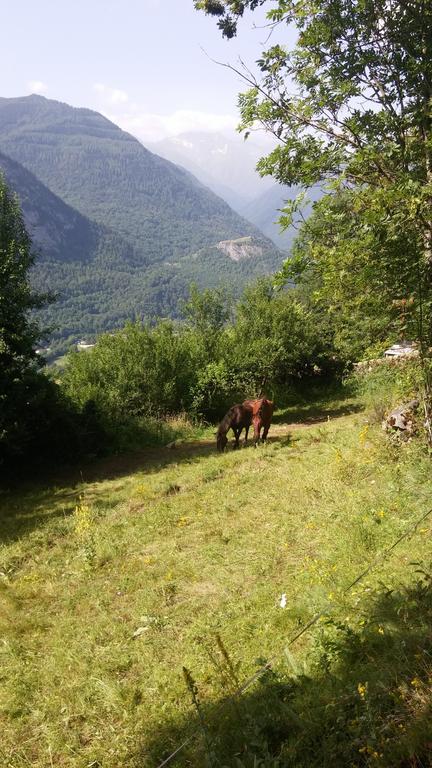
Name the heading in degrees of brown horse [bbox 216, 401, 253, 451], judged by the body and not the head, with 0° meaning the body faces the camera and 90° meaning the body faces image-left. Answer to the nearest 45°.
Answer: approximately 45°

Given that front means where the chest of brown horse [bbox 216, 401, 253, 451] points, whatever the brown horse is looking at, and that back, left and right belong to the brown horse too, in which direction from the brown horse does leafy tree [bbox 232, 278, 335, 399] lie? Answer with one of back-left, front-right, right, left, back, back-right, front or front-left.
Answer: back-right

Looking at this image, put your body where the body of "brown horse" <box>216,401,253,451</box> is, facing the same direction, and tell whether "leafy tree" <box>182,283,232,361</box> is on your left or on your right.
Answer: on your right

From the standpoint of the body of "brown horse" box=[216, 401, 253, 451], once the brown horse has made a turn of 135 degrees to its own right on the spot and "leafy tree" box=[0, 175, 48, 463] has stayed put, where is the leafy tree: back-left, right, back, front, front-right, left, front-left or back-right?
left

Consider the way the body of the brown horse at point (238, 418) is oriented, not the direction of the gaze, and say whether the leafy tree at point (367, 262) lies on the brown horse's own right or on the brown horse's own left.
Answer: on the brown horse's own left

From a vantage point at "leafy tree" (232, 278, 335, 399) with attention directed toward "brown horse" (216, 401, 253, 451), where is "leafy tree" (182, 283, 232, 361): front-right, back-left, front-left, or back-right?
back-right

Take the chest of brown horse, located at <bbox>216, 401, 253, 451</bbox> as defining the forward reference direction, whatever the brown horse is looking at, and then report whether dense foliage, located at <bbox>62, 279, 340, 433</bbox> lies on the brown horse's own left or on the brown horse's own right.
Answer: on the brown horse's own right
